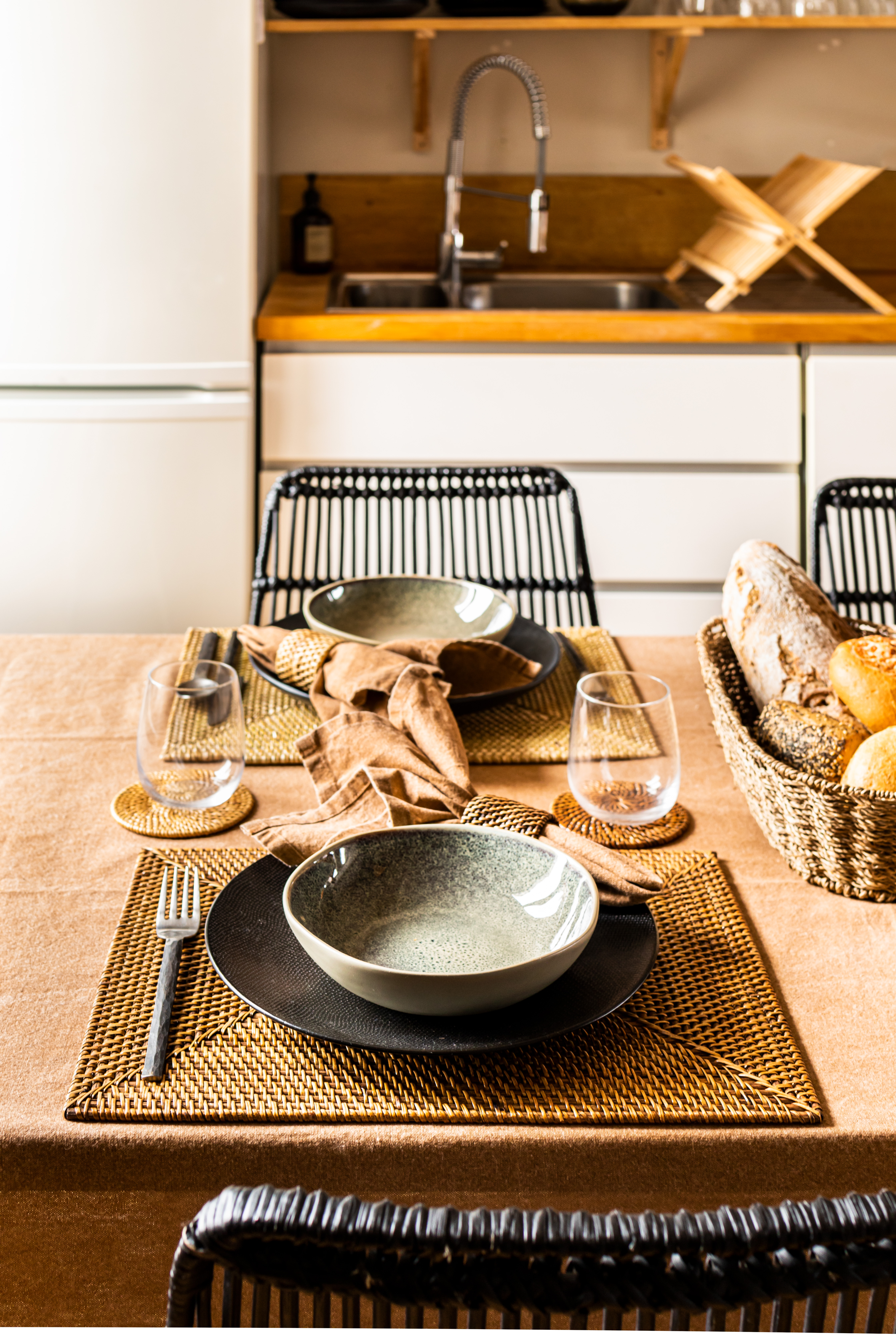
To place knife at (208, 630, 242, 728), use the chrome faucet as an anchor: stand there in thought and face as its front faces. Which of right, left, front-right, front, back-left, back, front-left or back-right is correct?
right

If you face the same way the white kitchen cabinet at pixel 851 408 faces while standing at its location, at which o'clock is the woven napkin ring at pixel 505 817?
The woven napkin ring is roughly at 12 o'clock from the white kitchen cabinet.

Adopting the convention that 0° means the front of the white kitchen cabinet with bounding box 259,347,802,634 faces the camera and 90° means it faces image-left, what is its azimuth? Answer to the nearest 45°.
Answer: approximately 0°

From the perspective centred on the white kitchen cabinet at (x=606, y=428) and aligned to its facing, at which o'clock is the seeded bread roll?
The seeded bread roll is roughly at 12 o'clock from the white kitchen cabinet.
